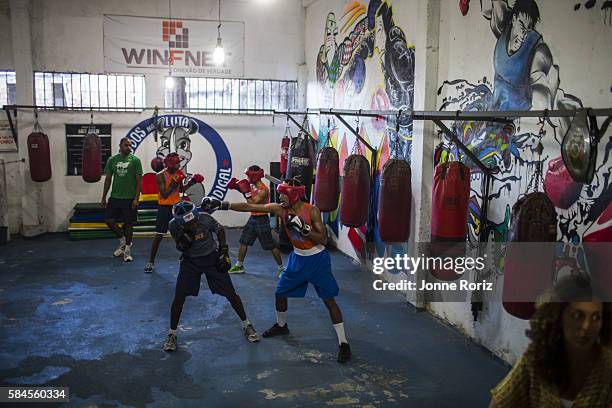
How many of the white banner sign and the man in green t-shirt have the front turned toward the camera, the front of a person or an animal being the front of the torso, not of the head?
2

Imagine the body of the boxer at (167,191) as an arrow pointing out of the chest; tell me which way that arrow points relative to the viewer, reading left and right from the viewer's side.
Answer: facing the viewer and to the right of the viewer

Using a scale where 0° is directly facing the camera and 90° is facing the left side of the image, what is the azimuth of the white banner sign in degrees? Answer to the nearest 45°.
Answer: approximately 0°

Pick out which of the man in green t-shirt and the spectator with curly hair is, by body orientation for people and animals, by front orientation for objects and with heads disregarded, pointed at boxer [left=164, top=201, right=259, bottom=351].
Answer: the man in green t-shirt

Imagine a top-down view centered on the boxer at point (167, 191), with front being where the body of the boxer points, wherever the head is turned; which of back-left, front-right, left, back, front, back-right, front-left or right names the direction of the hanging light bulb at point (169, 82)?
back-left

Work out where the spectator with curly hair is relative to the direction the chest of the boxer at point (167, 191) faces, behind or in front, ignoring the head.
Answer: in front

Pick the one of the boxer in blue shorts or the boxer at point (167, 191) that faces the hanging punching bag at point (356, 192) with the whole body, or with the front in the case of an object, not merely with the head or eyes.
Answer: the boxer

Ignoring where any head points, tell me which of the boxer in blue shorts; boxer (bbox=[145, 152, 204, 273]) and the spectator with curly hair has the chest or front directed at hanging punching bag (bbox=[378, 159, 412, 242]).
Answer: the boxer

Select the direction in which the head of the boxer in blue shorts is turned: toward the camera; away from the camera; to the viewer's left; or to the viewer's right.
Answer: to the viewer's left
